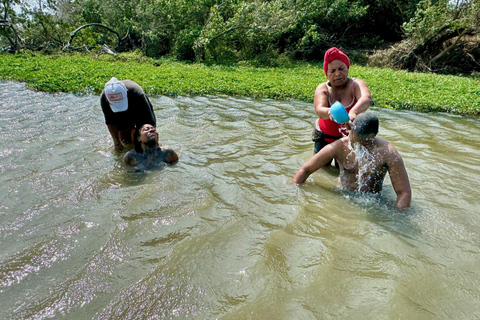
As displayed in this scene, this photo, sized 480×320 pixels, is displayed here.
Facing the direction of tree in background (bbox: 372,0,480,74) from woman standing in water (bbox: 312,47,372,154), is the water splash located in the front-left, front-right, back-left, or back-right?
back-right

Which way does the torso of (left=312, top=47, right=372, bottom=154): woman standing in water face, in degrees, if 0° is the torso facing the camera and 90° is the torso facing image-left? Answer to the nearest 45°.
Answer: approximately 0°

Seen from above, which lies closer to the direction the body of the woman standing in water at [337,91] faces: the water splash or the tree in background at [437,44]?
the water splash

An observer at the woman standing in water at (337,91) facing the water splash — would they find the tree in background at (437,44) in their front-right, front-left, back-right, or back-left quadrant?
back-left

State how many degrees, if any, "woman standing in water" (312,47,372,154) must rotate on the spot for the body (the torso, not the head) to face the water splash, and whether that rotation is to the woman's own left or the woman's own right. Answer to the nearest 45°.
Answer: approximately 45° to the woman's own left

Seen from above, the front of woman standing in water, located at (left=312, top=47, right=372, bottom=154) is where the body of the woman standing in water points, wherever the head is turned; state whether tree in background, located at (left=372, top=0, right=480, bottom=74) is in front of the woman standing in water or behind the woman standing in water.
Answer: behind
